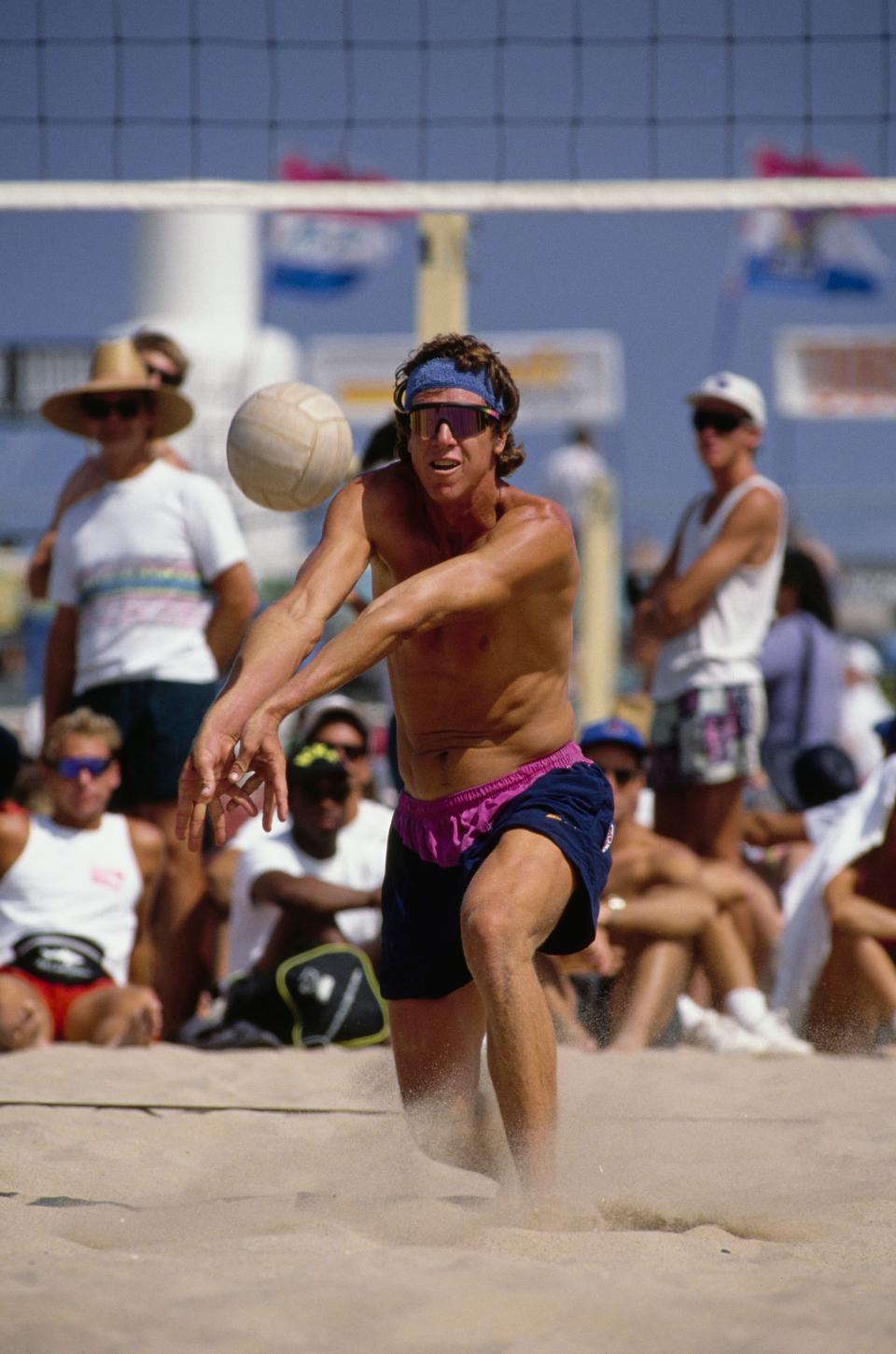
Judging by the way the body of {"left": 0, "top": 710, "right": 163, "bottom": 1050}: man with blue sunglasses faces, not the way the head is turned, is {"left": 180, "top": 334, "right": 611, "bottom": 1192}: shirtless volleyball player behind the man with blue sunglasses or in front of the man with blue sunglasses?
in front

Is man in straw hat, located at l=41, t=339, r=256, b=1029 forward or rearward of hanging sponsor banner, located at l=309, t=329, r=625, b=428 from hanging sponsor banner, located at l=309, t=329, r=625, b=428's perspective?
forward

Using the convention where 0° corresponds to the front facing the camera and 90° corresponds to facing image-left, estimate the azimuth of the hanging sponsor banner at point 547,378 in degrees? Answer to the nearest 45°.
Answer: approximately 0°

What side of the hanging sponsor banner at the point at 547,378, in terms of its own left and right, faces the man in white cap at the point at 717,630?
front

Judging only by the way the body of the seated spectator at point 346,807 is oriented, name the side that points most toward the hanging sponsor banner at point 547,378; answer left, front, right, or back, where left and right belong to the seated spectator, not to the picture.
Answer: back

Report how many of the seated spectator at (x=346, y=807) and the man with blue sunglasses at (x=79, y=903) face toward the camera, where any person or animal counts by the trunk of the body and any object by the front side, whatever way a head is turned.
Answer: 2
